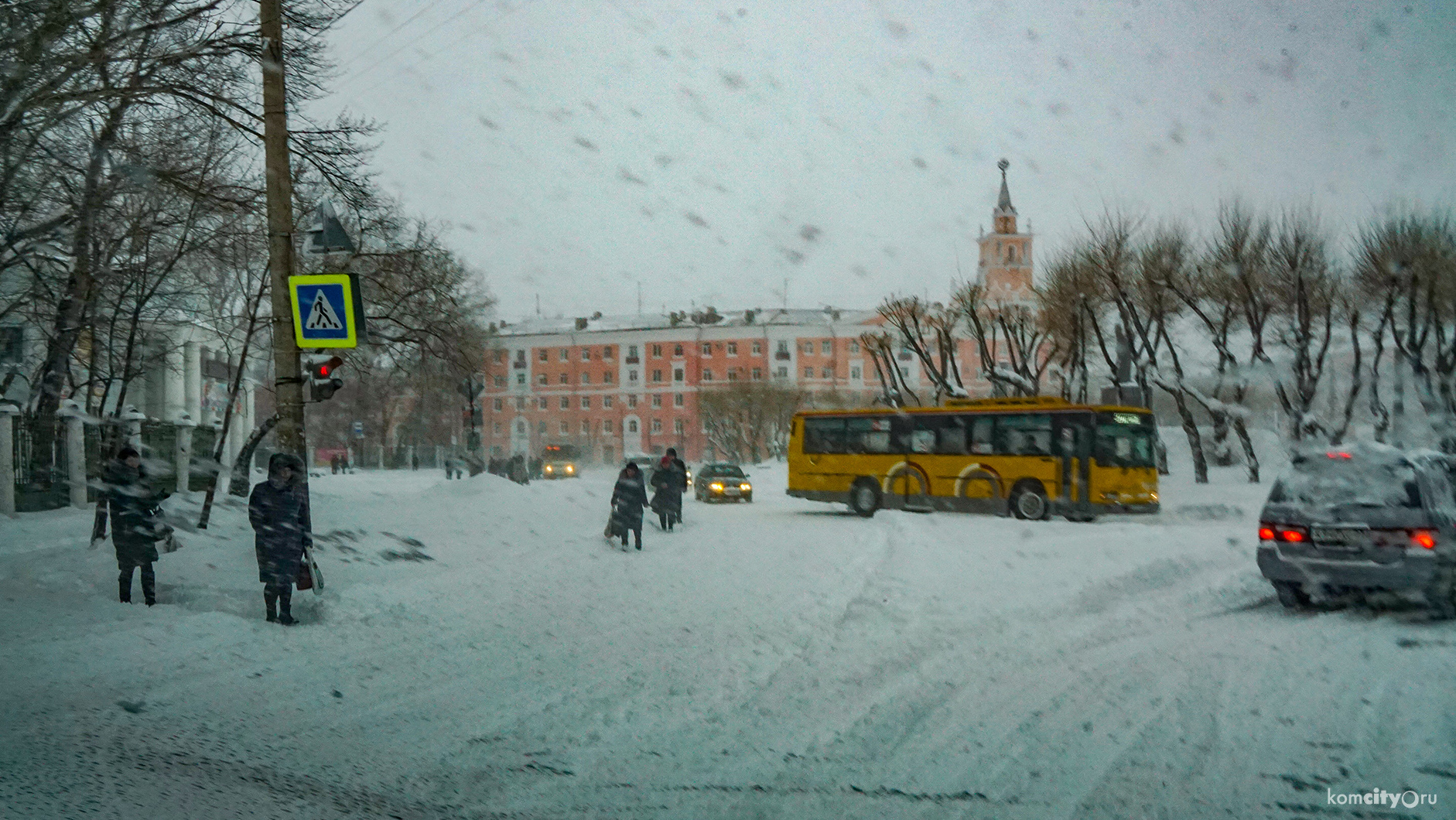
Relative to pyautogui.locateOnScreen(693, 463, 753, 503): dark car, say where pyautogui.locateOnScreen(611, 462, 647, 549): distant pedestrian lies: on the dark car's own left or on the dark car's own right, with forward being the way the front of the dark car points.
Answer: on the dark car's own right

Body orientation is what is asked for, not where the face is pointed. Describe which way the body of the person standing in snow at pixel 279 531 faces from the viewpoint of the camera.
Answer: toward the camera

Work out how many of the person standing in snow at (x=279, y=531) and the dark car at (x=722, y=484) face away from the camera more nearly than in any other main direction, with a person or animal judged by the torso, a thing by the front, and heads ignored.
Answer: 0

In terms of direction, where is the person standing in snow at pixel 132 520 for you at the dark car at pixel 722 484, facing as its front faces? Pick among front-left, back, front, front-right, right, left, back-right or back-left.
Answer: front-right

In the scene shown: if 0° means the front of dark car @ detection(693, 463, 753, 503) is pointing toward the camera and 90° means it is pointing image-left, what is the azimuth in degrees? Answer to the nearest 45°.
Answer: approximately 315°

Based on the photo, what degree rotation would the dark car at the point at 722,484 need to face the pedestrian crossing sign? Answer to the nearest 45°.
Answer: approximately 45° to its right

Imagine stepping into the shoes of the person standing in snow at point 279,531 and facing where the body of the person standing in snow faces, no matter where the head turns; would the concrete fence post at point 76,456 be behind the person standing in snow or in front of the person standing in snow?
behind

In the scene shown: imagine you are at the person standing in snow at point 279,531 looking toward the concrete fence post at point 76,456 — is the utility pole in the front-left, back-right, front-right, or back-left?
front-right

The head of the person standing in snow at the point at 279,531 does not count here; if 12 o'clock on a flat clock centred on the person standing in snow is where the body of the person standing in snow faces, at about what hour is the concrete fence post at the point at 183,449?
The concrete fence post is roughly at 6 o'clock from the person standing in snow.
